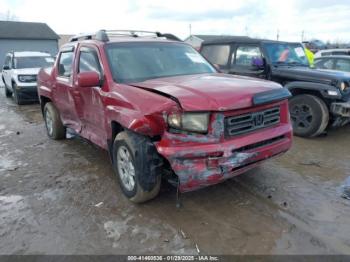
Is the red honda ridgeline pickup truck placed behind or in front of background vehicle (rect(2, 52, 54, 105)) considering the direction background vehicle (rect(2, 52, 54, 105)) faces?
in front

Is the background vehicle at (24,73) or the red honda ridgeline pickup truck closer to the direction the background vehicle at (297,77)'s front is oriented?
the red honda ridgeline pickup truck

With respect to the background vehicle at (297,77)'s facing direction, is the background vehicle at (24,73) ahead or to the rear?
to the rear

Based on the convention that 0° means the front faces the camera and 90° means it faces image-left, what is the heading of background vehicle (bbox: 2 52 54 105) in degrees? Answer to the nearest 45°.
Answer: approximately 315°

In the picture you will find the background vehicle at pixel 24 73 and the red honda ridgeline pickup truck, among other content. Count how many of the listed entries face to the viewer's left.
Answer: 0

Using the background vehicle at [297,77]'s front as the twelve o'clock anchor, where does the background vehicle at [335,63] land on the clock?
the background vehicle at [335,63] is roughly at 8 o'clock from the background vehicle at [297,77].

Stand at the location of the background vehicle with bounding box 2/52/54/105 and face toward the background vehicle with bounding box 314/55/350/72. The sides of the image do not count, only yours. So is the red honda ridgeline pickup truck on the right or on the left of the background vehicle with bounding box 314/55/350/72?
right

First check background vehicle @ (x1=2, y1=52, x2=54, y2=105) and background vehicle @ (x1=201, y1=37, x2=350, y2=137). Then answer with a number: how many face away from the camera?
0

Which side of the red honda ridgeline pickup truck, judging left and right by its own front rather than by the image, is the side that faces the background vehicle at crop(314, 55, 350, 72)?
left

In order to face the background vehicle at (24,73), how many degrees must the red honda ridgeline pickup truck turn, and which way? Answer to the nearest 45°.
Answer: approximately 180°
